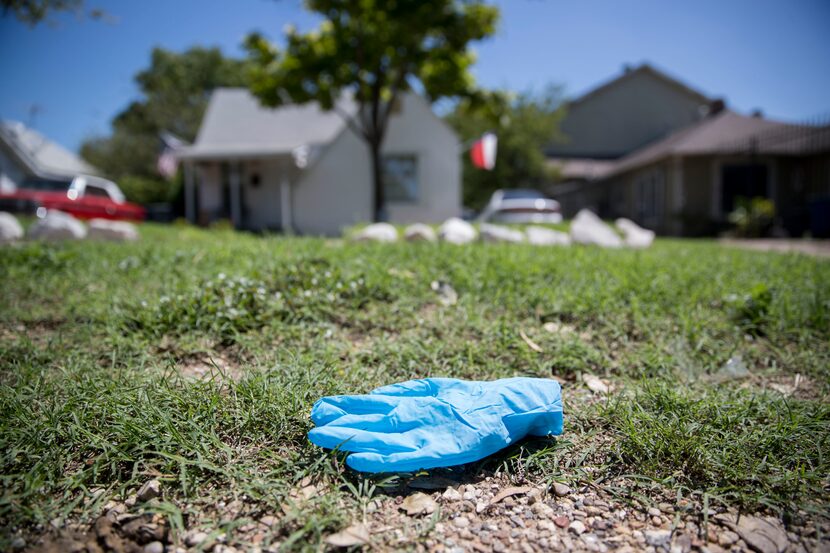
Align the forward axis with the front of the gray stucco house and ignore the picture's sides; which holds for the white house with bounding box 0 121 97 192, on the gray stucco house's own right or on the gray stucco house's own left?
on the gray stucco house's own right

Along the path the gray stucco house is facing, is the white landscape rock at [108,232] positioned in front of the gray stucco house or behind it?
in front

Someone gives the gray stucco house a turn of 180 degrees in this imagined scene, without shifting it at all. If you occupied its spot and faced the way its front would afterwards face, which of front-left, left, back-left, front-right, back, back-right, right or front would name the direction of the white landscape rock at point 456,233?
back-right

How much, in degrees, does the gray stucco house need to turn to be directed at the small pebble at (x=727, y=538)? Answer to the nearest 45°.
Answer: approximately 45° to its left

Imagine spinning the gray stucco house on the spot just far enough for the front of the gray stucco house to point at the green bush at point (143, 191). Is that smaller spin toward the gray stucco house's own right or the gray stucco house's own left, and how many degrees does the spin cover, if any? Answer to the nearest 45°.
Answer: approximately 90° to the gray stucco house's own right

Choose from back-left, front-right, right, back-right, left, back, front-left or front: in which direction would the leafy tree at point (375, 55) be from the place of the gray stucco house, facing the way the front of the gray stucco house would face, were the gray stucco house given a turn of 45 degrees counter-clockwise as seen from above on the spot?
front

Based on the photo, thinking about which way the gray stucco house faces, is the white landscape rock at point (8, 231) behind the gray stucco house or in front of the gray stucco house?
in front

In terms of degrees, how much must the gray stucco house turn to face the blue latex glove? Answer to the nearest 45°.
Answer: approximately 45° to its left

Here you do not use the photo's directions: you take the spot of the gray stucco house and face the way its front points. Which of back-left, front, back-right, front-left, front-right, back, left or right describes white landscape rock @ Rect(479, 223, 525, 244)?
front-left

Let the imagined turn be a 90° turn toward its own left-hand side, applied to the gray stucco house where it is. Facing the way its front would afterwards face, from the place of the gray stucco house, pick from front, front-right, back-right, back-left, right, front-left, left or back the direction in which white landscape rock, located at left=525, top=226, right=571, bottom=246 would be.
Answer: front-right

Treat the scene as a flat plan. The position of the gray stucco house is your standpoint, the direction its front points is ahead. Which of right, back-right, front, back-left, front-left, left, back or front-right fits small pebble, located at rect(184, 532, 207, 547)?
front-left

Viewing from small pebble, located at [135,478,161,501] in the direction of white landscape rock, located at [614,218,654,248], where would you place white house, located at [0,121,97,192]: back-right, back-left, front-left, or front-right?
front-left

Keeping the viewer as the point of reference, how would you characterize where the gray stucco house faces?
facing the viewer and to the left of the viewer

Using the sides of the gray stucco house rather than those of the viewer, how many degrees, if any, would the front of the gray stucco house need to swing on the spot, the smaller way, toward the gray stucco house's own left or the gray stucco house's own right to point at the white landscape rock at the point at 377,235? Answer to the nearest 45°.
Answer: approximately 45° to the gray stucco house's own left
